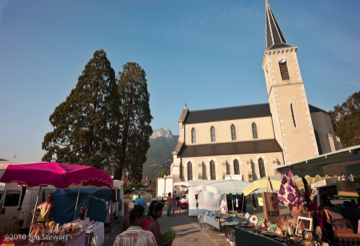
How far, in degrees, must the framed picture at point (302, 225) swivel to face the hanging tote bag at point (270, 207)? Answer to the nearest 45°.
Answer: approximately 90° to its right

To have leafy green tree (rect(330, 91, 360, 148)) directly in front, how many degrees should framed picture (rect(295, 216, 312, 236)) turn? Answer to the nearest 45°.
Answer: approximately 135° to its right

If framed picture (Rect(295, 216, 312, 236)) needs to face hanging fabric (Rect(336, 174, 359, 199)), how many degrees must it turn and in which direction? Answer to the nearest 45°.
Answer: approximately 135° to its left

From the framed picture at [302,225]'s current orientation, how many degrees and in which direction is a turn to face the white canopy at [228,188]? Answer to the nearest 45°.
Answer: approximately 90° to its right
